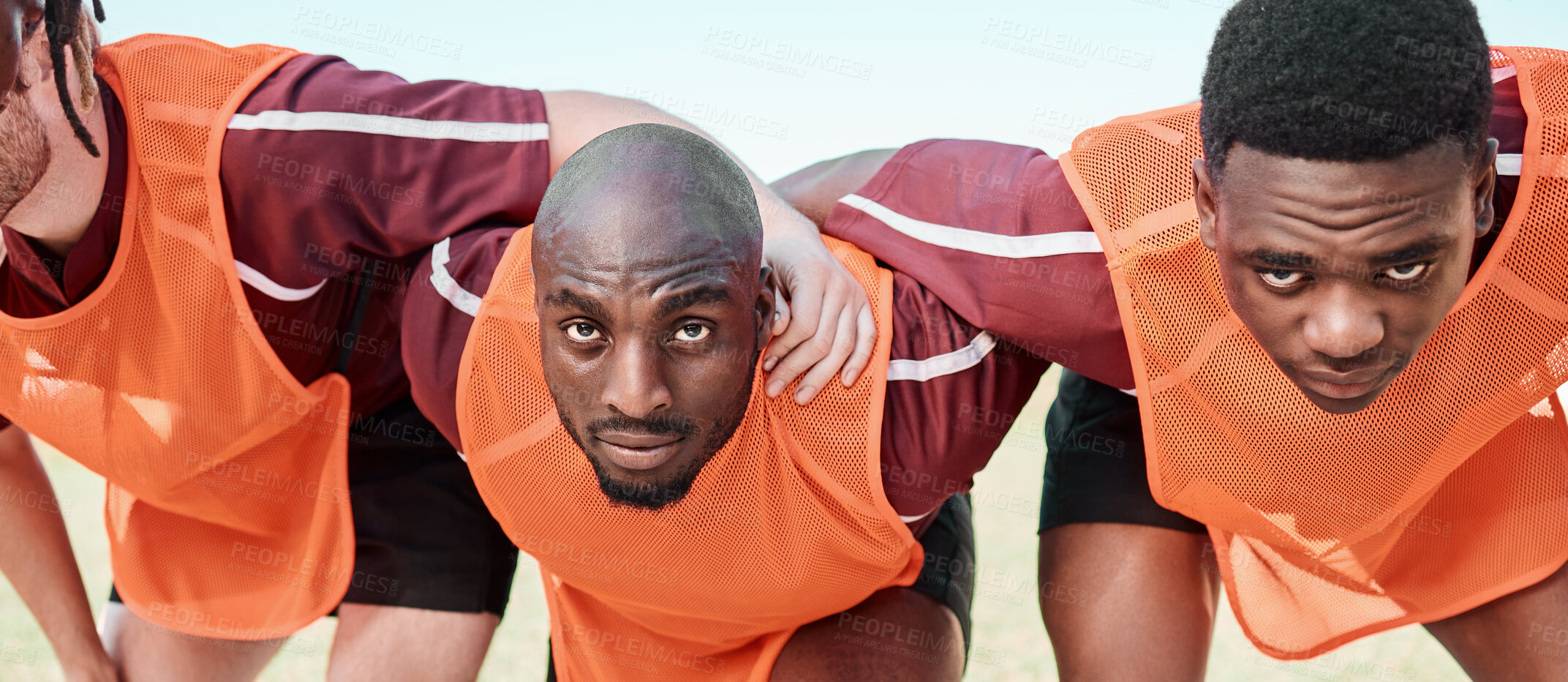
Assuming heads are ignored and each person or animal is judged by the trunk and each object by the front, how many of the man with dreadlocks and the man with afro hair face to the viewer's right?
0

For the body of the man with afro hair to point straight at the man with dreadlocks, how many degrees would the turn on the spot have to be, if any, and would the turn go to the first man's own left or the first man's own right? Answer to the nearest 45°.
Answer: approximately 90° to the first man's own right

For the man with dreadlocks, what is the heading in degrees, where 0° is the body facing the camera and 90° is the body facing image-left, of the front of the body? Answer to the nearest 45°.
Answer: approximately 45°

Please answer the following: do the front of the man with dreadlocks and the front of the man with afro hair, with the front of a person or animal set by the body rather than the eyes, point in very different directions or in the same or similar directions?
same or similar directions

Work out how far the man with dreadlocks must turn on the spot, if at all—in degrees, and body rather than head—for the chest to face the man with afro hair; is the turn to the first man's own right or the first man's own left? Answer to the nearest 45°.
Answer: approximately 90° to the first man's own left

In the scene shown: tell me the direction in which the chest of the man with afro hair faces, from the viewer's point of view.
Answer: toward the camera
